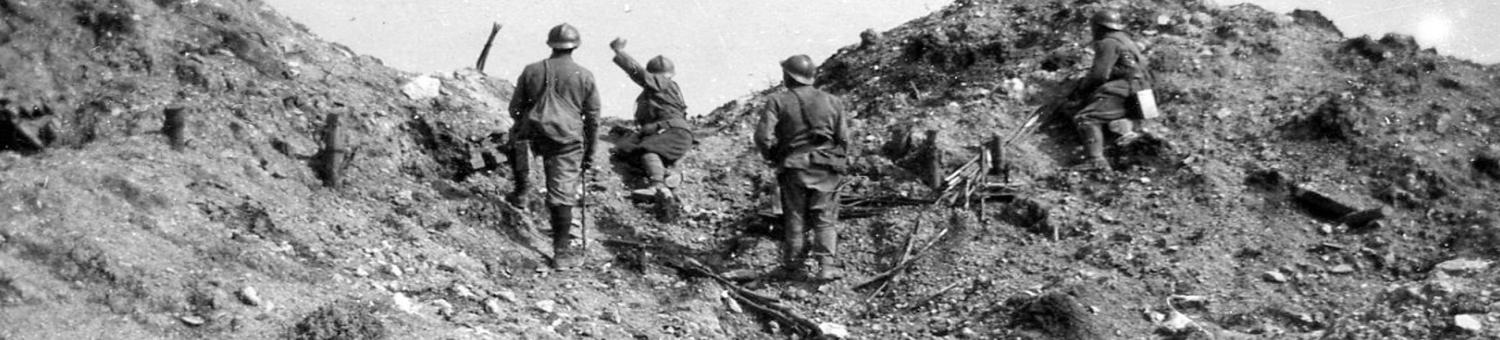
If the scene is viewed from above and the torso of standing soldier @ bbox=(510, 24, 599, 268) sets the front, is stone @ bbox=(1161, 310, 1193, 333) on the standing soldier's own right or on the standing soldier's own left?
on the standing soldier's own right

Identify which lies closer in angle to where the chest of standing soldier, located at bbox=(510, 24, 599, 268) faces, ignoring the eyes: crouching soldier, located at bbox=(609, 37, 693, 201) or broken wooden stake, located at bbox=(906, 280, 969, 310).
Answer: the crouching soldier

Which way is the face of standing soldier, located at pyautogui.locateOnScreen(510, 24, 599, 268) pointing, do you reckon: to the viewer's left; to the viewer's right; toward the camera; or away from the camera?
away from the camera

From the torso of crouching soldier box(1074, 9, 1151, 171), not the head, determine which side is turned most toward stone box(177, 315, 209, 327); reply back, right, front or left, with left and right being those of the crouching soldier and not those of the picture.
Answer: left

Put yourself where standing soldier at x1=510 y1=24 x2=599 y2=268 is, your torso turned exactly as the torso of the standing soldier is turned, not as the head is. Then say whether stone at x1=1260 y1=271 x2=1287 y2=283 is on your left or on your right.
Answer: on your right

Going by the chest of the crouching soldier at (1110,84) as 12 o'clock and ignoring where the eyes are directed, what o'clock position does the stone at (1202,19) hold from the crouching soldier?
The stone is roughly at 2 o'clock from the crouching soldier.

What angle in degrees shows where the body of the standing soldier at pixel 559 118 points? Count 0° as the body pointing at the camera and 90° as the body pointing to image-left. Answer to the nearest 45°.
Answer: approximately 180°
